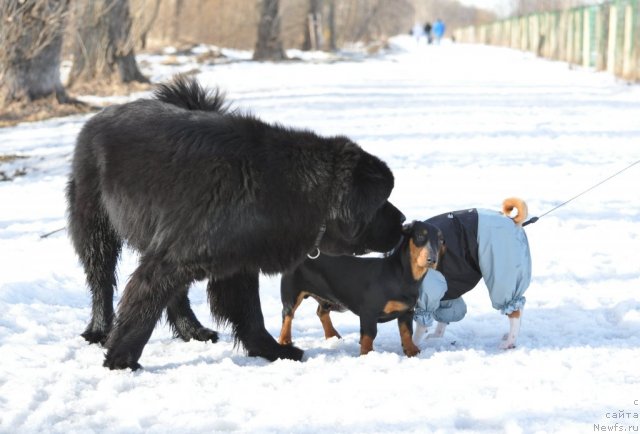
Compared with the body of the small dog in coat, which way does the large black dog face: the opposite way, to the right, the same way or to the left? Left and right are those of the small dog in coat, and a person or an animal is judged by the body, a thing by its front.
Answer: the opposite way

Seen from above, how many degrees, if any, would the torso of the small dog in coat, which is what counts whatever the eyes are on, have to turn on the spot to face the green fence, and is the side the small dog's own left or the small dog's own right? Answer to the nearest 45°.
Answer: approximately 90° to the small dog's own right

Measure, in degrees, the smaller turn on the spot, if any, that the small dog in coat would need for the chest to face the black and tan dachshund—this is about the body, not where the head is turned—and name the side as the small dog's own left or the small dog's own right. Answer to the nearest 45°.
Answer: approximately 45° to the small dog's own left

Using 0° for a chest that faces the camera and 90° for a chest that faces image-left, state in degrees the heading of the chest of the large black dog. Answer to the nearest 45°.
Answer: approximately 270°

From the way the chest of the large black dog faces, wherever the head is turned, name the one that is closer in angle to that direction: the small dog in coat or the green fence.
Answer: the small dog in coat

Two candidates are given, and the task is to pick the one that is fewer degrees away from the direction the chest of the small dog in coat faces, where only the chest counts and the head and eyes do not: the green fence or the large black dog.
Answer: the large black dog

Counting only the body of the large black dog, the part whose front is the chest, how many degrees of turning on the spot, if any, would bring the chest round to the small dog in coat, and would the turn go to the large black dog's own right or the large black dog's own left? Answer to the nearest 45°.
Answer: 0° — it already faces it

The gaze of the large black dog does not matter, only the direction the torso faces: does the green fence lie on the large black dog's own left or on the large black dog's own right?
on the large black dog's own left

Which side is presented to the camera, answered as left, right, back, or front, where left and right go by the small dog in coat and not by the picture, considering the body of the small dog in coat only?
left

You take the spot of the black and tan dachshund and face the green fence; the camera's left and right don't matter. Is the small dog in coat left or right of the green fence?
right

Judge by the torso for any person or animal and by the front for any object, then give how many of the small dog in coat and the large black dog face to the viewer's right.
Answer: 1

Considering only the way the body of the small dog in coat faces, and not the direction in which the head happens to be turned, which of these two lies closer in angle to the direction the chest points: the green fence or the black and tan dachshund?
the black and tan dachshund
